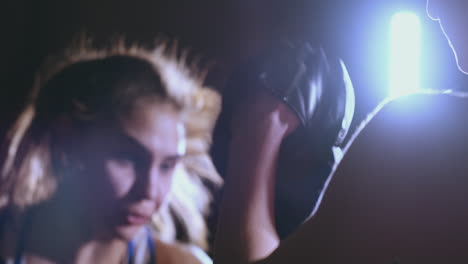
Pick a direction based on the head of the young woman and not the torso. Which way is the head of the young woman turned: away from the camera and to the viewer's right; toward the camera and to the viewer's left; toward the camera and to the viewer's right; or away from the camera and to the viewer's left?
toward the camera and to the viewer's right

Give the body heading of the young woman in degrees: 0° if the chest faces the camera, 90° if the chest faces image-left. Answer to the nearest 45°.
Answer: approximately 315°
